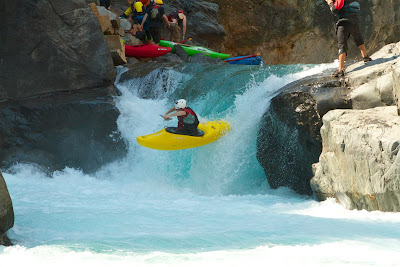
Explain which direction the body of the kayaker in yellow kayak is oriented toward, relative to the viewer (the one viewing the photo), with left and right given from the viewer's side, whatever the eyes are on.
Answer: facing to the left of the viewer

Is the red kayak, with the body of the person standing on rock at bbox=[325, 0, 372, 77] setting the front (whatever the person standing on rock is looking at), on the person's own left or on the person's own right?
on the person's own right

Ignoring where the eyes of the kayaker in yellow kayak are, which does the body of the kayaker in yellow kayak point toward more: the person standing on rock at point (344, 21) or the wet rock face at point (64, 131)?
the wet rock face

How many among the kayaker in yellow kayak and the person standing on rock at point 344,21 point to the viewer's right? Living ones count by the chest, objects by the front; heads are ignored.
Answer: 0

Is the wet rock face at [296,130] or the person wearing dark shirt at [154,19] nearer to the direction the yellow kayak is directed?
the person wearing dark shirt

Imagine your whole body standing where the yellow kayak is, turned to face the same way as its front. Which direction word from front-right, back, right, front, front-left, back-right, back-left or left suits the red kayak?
right

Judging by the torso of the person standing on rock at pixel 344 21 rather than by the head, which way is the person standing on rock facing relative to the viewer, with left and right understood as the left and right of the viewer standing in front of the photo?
facing the viewer and to the left of the viewer

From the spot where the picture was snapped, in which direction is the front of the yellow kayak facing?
facing to the left of the viewer

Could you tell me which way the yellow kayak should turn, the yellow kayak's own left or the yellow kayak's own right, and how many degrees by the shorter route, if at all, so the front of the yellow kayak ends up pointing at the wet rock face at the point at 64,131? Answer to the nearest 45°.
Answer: approximately 45° to the yellow kayak's own right
